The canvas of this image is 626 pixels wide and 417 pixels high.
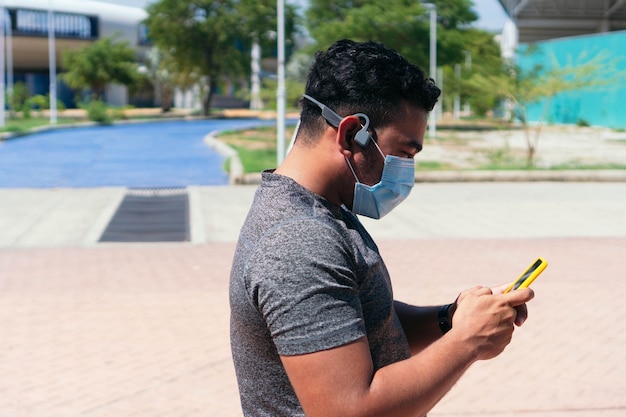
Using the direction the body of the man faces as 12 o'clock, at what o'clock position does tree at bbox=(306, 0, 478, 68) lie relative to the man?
The tree is roughly at 9 o'clock from the man.

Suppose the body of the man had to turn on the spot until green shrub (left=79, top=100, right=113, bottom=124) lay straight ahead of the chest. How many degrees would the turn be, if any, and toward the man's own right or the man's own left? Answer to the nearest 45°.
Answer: approximately 90° to the man's own left

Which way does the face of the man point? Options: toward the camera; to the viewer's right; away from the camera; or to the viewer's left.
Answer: to the viewer's right

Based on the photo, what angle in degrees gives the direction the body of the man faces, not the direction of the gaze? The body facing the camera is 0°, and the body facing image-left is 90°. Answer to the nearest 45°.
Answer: approximately 270°

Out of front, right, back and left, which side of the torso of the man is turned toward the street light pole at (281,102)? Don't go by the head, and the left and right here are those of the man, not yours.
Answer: left
